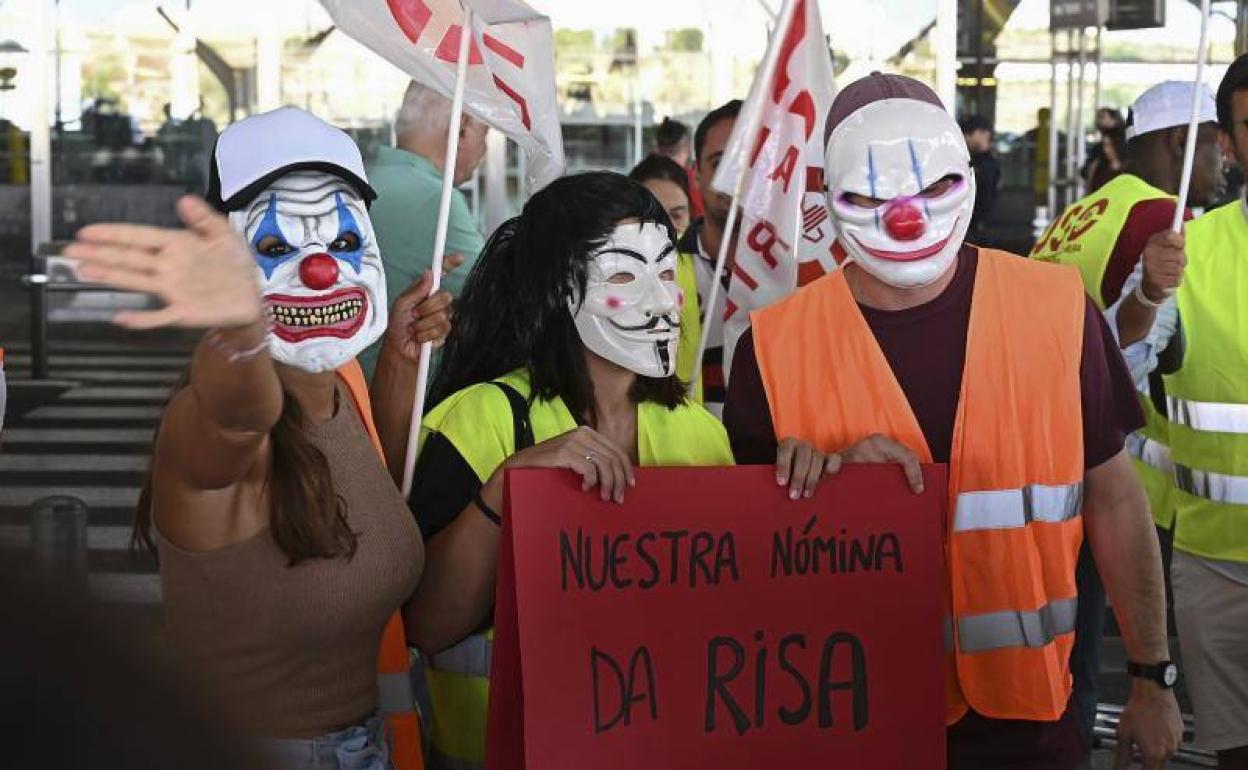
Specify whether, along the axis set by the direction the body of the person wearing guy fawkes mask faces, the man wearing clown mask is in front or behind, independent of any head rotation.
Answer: in front

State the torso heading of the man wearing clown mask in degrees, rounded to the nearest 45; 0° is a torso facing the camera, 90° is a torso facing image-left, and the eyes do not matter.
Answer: approximately 0°

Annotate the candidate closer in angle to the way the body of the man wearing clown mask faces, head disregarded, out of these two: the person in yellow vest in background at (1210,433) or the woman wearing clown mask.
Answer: the woman wearing clown mask

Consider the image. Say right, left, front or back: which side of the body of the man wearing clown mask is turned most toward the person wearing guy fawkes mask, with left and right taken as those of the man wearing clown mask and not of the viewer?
right
